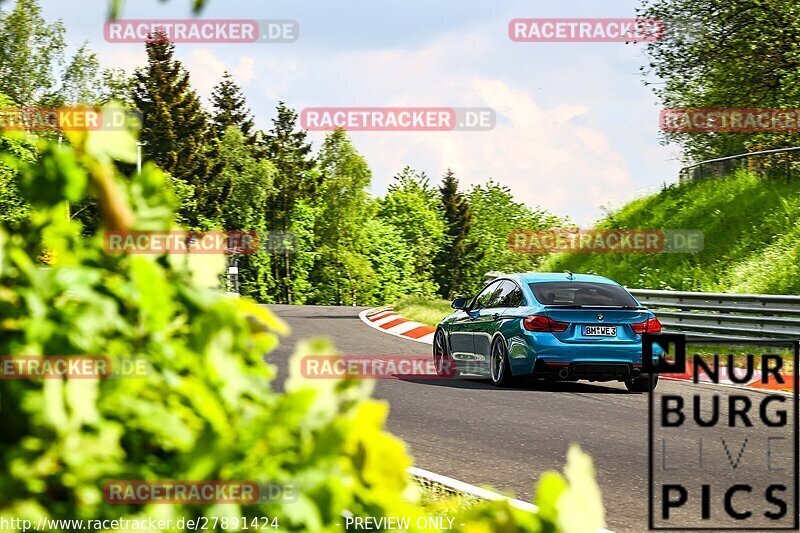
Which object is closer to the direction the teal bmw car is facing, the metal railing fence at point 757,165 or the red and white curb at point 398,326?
the red and white curb

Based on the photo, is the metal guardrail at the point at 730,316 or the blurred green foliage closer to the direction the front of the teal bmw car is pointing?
the metal guardrail

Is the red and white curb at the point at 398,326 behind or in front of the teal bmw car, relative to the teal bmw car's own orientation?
in front

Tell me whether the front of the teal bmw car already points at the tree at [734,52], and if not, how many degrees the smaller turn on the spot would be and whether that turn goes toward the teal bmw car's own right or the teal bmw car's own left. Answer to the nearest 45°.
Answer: approximately 45° to the teal bmw car's own right

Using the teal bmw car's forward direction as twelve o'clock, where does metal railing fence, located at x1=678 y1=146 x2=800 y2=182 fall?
The metal railing fence is roughly at 2 o'clock from the teal bmw car.

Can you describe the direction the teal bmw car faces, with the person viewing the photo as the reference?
facing away from the viewer and to the left of the viewer

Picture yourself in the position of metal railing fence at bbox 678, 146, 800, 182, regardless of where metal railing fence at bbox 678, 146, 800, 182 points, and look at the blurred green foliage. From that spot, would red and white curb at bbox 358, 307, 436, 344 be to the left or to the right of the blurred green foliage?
right

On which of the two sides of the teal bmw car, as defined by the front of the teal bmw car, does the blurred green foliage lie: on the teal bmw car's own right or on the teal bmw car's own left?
on the teal bmw car's own left

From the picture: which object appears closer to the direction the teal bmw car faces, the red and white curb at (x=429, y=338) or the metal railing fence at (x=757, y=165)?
the red and white curb

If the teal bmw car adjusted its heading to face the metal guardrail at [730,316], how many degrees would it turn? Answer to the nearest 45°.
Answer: approximately 90° to its right
